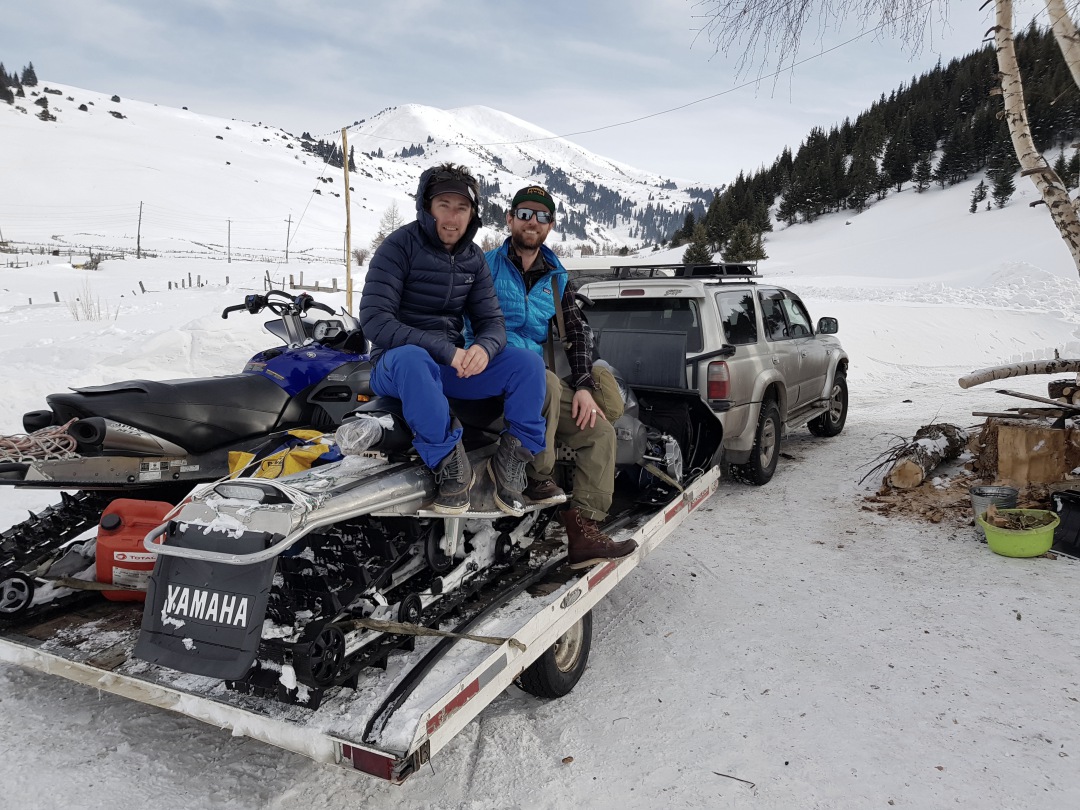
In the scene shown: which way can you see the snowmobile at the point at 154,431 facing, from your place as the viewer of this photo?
facing away from the viewer and to the right of the viewer

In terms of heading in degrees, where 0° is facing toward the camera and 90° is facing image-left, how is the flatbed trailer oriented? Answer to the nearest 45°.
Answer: approximately 225°

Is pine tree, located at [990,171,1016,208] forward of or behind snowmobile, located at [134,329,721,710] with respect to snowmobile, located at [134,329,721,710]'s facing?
forward

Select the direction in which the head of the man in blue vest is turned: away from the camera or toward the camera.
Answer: toward the camera

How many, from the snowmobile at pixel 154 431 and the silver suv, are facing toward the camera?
0

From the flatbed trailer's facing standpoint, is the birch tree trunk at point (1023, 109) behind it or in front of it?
in front

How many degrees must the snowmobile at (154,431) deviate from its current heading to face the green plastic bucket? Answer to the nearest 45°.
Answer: approximately 45° to its right

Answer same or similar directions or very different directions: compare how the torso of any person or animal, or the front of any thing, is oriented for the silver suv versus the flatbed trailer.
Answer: same or similar directions

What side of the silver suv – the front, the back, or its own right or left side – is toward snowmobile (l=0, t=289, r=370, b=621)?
back

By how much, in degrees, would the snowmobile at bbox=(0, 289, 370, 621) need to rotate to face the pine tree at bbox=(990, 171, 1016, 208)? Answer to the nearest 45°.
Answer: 0° — it already faces it

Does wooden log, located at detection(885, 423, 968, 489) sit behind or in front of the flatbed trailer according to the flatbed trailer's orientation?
in front

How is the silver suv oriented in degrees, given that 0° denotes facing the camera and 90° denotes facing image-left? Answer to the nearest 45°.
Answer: approximately 225°

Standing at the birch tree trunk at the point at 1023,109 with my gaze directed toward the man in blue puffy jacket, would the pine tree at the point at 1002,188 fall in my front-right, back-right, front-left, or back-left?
back-right

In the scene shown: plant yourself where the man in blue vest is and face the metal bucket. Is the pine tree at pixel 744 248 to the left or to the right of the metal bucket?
left

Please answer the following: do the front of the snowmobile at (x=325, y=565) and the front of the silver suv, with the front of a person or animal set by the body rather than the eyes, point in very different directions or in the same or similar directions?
same or similar directions
